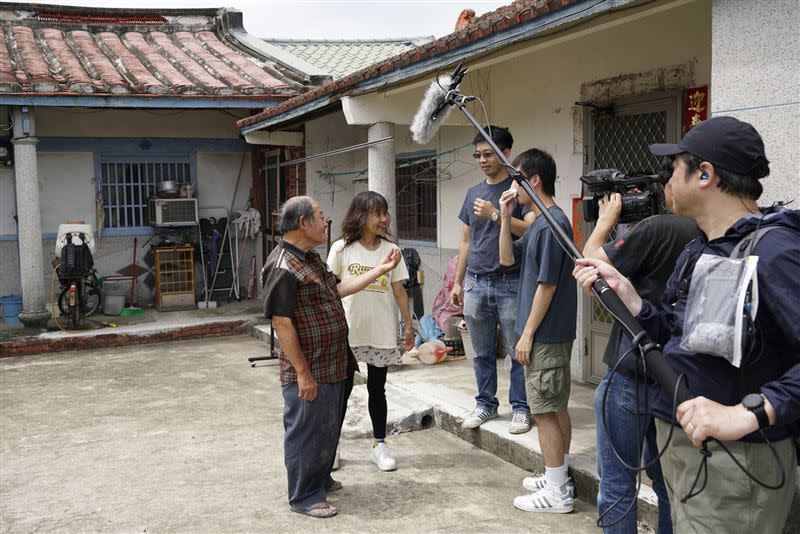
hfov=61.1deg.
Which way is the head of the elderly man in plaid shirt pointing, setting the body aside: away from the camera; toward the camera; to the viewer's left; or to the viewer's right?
to the viewer's right

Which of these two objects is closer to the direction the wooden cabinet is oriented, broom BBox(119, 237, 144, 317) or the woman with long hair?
the woman with long hair

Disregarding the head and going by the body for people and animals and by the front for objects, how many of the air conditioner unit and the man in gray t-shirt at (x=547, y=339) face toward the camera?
1

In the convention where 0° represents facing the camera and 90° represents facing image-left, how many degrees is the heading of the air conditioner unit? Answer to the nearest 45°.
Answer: approximately 0°

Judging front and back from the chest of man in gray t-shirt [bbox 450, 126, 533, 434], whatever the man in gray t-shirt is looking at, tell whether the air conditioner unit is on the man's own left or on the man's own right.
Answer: on the man's own right

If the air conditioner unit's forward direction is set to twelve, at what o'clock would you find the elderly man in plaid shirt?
The elderly man in plaid shirt is roughly at 12 o'clock from the air conditioner unit.

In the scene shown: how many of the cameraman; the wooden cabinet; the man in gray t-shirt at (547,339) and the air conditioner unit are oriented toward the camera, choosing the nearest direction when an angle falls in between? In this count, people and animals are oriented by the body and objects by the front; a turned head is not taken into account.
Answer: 2

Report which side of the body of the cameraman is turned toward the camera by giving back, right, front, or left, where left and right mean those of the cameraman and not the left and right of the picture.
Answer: left

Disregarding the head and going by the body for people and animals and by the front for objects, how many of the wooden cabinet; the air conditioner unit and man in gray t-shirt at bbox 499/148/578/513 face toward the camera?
2

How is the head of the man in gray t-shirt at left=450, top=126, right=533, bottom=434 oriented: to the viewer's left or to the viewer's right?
to the viewer's left

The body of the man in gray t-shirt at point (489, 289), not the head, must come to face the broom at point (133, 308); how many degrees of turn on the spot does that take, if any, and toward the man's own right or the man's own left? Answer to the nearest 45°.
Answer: approximately 90° to the man's own right
